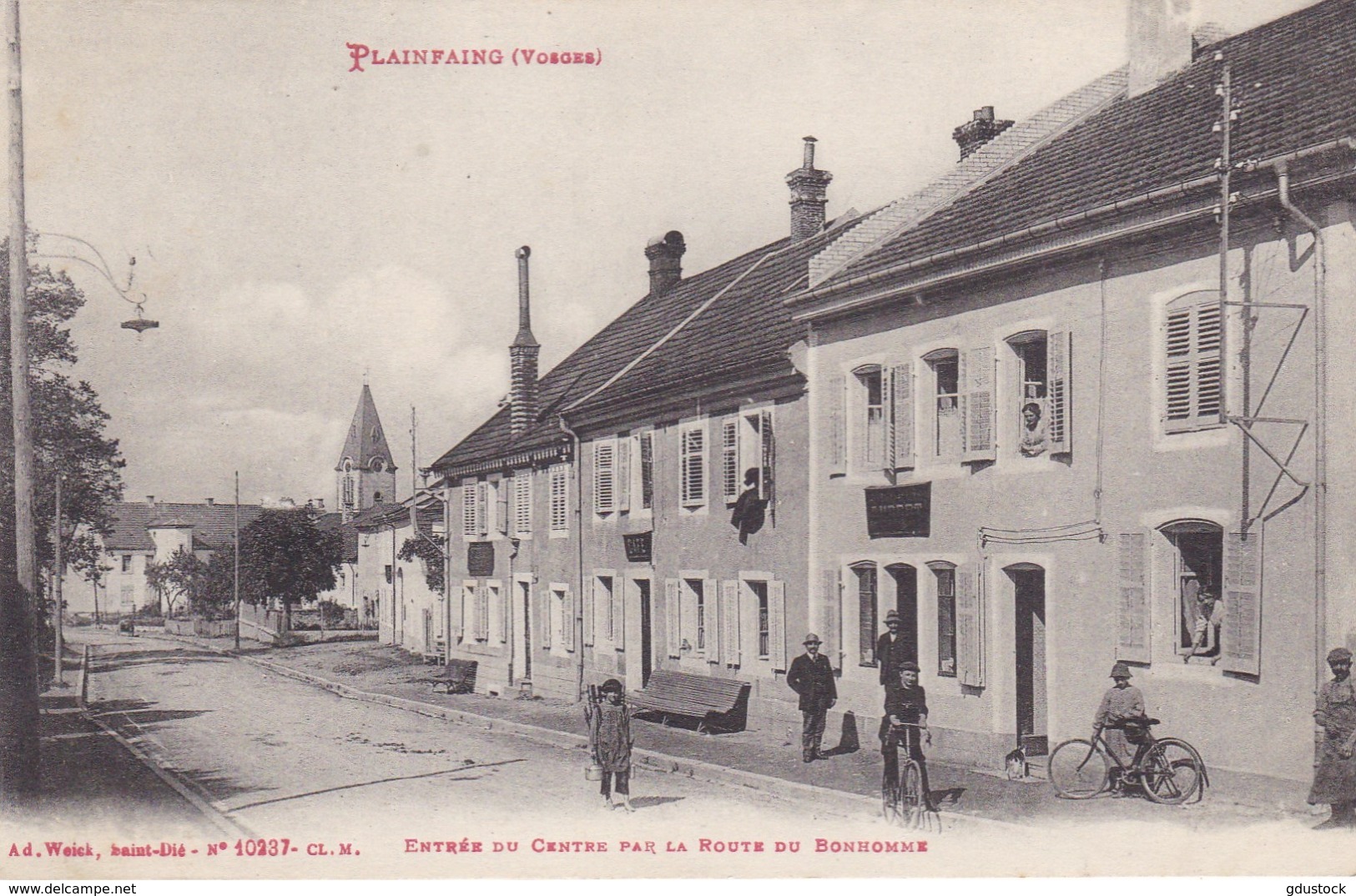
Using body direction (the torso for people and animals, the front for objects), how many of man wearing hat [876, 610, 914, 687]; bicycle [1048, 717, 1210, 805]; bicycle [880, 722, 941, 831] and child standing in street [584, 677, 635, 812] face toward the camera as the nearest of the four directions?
3

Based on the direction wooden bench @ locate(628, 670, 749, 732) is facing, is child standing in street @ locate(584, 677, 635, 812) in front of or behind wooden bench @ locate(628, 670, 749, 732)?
in front

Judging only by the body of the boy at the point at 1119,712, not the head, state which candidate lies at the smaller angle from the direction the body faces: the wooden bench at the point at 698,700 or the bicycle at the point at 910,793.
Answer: the bicycle

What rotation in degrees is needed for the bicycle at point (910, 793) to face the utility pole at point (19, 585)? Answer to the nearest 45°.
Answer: approximately 90° to its right

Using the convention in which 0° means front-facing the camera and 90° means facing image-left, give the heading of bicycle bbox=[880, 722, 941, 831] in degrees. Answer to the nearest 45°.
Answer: approximately 0°

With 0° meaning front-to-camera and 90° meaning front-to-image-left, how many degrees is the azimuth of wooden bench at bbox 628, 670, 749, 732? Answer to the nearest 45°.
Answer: approximately 45°
